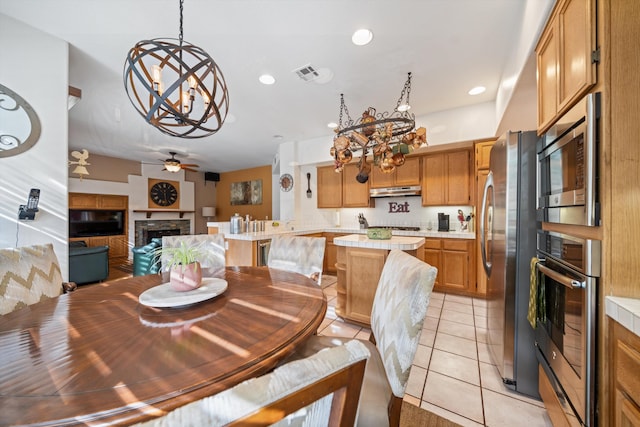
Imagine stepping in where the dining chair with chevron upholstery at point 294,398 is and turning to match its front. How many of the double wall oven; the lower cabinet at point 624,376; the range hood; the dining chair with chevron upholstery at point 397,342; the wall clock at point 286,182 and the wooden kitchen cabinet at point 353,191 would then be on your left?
0

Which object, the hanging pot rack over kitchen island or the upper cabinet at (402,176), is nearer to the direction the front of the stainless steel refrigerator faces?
the hanging pot rack over kitchen island

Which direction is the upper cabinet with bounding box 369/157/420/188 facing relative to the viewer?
toward the camera

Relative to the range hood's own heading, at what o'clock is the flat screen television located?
The flat screen television is roughly at 3 o'clock from the range hood.

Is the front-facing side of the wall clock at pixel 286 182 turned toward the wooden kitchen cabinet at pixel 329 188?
no

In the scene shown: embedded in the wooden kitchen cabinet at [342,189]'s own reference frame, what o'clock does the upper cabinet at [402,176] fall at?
The upper cabinet is roughly at 10 o'clock from the wooden kitchen cabinet.

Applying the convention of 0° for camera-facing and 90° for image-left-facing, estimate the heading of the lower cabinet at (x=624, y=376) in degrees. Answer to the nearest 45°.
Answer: approximately 45°

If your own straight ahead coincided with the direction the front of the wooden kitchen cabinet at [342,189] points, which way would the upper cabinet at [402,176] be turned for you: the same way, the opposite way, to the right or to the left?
the same way

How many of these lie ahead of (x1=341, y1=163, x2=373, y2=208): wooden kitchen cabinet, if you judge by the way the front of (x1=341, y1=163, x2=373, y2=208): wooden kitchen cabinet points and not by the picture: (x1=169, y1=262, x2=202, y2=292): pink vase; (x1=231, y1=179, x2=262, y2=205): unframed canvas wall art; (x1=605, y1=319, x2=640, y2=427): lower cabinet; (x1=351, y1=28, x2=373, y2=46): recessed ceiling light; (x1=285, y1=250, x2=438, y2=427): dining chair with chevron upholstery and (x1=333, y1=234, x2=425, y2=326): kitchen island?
5

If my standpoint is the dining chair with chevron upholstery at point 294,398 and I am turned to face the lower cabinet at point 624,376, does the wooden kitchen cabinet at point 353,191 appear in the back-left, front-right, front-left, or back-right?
front-left

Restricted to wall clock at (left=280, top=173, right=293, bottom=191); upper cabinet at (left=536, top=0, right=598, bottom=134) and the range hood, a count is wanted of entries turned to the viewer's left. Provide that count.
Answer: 1

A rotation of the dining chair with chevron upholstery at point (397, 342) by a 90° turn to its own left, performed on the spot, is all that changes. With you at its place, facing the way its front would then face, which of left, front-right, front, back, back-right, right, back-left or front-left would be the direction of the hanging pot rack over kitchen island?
back-left

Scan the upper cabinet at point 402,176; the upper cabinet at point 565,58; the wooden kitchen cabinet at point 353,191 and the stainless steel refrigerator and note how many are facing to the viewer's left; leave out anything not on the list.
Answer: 2

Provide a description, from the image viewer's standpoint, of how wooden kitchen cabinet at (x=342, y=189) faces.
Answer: facing the viewer

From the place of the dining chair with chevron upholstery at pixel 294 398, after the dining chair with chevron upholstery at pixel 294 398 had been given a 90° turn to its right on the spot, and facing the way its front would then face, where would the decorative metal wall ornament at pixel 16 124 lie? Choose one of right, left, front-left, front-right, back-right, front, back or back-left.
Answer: left

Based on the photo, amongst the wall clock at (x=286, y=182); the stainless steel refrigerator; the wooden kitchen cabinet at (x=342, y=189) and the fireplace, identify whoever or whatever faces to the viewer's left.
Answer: the stainless steel refrigerator

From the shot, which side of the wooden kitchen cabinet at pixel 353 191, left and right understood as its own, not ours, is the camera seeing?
front

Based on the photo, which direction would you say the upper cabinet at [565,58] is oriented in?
to the viewer's left

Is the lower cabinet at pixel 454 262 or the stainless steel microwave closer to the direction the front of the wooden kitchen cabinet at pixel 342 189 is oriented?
the stainless steel microwave

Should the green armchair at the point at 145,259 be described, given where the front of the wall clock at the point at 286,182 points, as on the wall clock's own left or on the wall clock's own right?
on the wall clock's own right
